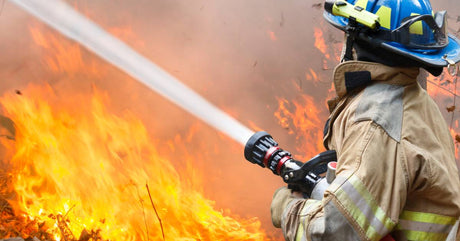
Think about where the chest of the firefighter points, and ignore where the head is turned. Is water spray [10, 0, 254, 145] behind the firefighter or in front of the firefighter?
in front

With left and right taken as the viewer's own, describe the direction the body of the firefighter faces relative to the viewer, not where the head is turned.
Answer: facing away from the viewer and to the left of the viewer
